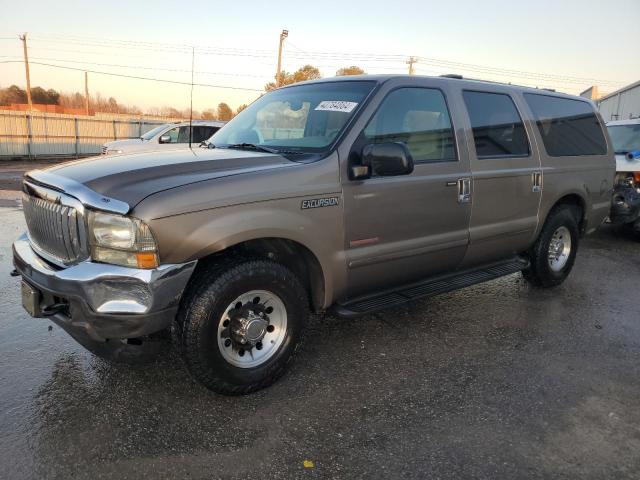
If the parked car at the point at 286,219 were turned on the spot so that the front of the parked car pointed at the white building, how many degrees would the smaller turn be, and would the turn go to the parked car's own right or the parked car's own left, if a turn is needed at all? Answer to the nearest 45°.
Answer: approximately 180°

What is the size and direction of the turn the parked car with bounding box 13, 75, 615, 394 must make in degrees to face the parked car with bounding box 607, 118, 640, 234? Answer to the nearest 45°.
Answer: approximately 180°

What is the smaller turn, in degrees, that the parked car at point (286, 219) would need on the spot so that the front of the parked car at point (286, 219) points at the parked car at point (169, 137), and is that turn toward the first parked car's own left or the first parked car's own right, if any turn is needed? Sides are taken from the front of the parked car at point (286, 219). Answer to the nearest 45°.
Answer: approximately 135° to the first parked car's own right

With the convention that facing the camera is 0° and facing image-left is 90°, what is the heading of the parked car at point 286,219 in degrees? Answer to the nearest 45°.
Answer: approximately 45°

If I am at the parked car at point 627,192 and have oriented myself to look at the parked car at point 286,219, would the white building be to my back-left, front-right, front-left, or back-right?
back-right
